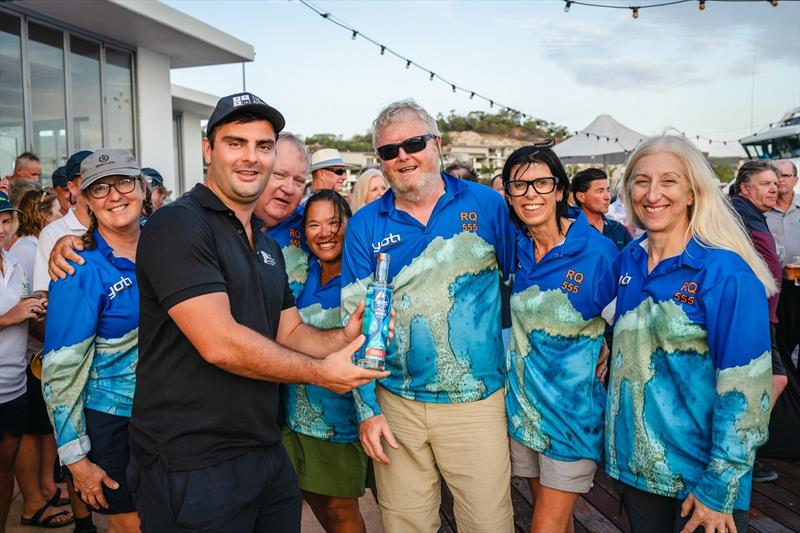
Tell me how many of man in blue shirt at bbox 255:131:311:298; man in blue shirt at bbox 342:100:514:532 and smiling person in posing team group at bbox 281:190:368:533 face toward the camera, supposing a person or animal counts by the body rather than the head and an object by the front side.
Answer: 3

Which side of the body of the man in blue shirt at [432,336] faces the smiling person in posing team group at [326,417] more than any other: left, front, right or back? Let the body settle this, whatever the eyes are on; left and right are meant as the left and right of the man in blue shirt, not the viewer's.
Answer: right

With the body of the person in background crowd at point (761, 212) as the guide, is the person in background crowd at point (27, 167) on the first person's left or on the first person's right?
on the first person's right

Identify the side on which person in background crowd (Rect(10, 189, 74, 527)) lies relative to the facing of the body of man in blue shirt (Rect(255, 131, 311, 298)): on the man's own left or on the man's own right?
on the man's own right

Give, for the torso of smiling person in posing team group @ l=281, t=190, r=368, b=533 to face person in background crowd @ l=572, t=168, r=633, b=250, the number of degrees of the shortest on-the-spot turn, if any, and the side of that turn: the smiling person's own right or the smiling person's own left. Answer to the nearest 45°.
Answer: approximately 135° to the smiling person's own left

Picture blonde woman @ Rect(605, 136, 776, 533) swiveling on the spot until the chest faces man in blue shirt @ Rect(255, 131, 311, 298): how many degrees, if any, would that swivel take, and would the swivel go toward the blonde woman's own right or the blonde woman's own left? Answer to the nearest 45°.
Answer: approximately 45° to the blonde woman's own right

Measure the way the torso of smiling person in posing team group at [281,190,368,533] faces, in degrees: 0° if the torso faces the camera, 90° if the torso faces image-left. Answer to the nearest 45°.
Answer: approximately 0°

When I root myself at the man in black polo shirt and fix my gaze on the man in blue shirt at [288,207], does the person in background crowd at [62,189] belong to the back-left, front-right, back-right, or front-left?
front-left

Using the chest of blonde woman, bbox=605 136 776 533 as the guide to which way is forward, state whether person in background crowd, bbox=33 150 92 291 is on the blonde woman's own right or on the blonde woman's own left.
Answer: on the blonde woman's own right

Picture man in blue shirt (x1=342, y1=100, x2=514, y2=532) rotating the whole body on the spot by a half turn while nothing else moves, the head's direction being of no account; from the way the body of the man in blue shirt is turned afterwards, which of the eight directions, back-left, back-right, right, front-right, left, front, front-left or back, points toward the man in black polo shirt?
back-left

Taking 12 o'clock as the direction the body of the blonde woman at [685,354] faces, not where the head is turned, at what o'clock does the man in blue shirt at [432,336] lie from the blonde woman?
The man in blue shirt is roughly at 2 o'clock from the blonde woman.

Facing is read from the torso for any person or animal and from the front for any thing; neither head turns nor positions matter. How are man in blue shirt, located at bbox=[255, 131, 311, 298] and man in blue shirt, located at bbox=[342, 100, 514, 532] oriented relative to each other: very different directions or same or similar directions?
same or similar directions

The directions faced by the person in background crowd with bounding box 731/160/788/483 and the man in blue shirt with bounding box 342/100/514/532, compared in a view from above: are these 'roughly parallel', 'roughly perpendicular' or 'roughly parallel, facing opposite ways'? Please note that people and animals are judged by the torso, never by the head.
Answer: roughly parallel
